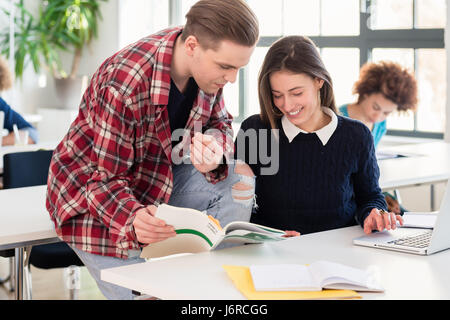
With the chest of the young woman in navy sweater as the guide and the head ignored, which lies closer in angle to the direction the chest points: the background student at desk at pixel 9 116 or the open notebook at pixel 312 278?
the open notebook

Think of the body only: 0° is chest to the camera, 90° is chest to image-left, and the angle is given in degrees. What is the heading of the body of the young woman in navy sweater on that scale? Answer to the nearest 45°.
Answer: approximately 0°

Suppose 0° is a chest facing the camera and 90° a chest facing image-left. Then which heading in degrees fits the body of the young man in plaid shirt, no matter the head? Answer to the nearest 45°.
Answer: approximately 315°

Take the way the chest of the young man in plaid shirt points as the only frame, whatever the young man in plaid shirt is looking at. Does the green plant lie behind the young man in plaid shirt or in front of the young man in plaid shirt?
behind

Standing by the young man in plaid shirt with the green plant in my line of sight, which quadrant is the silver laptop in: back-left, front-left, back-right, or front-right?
back-right

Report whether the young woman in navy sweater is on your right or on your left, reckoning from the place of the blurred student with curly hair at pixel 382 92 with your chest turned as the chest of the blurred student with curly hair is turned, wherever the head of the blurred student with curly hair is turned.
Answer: on your right

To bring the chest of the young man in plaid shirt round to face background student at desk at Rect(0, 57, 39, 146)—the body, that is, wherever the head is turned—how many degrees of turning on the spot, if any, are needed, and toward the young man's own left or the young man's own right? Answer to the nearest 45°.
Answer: approximately 135° to the young man's own left

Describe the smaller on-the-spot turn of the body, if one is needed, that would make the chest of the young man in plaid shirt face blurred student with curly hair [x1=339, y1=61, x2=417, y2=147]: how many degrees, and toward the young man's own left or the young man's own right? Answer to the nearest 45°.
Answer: approximately 90° to the young man's own left
